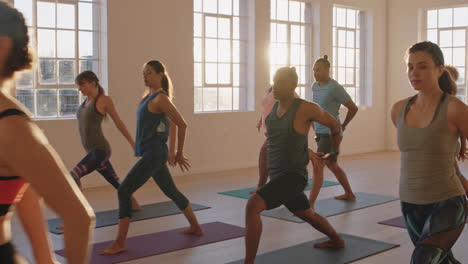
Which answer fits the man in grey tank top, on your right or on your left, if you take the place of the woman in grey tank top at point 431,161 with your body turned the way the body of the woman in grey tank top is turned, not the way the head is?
on your right

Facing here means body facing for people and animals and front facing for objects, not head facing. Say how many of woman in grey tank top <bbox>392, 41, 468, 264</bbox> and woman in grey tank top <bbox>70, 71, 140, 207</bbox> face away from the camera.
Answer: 0

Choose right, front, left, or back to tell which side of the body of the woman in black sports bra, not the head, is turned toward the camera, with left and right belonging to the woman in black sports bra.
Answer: left

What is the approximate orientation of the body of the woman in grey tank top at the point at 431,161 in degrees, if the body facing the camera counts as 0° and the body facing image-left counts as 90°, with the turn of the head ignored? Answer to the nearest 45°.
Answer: approximately 45°

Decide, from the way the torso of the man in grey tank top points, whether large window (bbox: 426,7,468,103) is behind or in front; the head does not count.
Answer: behind

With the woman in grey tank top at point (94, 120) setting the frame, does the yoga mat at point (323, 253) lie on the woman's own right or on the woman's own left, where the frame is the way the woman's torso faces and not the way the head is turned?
on the woman's own left

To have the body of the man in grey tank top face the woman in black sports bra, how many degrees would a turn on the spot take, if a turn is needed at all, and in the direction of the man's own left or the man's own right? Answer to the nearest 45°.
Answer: approximately 45° to the man's own left

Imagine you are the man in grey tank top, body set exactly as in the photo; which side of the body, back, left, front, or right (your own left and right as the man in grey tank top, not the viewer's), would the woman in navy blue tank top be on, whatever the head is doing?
right

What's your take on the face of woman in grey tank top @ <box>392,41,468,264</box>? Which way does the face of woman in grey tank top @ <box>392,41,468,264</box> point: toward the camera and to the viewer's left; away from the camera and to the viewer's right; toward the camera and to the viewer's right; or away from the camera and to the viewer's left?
toward the camera and to the viewer's left

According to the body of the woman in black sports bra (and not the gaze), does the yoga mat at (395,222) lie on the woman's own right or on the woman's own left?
on the woman's own right
